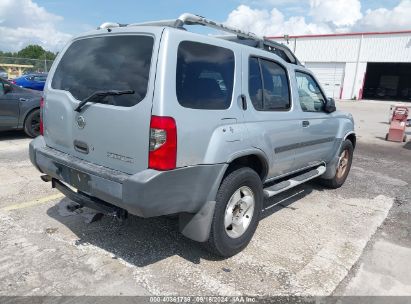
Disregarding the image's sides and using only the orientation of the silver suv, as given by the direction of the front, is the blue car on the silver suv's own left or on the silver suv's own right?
on the silver suv's own left

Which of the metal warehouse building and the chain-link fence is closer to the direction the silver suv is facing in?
the metal warehouse building

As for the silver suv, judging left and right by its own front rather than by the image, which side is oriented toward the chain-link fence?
left

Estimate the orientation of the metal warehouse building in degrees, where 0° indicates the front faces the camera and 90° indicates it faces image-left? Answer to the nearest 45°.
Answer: approximately 0°

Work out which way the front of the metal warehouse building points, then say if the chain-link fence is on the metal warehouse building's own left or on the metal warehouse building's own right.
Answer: on the metal warehouse building's own right

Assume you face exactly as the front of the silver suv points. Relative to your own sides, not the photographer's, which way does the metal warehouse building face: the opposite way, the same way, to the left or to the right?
the opposite way

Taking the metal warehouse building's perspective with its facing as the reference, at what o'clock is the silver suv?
The silver suv is roughly at 12 o'clock from the metal warehouse building.

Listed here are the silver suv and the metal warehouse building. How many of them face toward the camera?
1

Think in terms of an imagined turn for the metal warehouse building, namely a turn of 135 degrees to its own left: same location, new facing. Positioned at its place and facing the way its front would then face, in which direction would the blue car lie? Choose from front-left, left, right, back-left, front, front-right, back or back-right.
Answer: back

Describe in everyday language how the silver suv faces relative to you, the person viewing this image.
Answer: facing away from the viewer and to the right of the viewer
